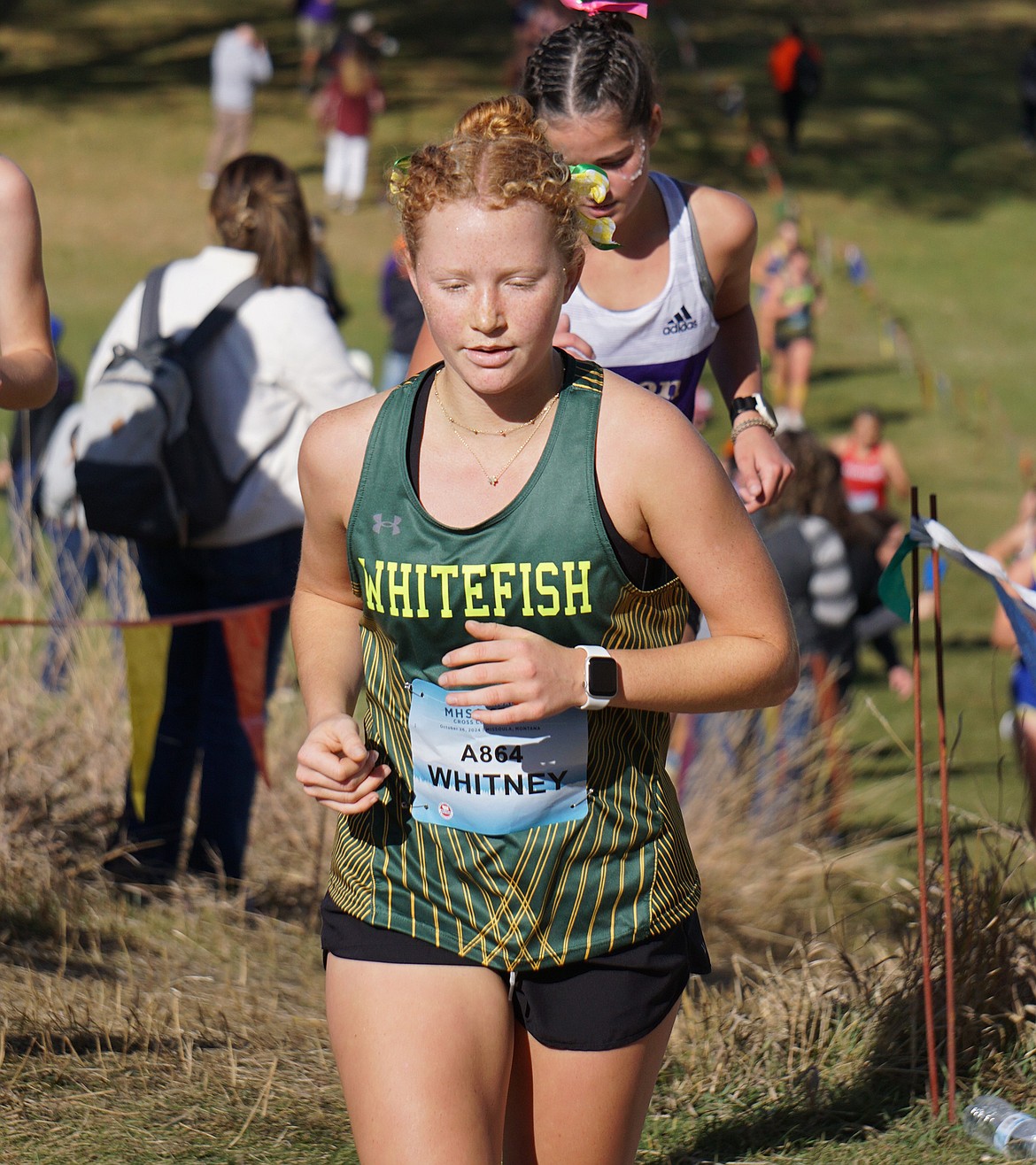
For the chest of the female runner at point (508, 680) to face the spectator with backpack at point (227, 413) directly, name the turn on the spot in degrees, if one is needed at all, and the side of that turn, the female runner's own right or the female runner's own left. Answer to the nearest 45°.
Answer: approximately 180°

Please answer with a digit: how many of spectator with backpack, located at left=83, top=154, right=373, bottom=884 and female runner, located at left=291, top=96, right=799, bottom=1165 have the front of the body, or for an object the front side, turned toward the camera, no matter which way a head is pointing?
1

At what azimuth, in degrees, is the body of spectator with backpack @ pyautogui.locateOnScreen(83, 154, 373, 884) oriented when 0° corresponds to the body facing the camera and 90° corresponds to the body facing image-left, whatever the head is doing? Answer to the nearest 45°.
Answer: approximately 225°

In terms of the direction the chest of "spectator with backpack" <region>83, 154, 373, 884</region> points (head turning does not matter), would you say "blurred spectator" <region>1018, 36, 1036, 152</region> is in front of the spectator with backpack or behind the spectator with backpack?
in front

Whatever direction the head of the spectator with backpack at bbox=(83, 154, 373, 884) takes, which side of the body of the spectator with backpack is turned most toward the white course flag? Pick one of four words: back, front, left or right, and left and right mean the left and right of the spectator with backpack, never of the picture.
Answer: right

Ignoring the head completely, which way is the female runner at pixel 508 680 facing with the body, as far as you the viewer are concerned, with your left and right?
facing the viewer

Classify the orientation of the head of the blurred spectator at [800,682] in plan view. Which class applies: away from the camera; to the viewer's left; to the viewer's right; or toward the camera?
away from the camera

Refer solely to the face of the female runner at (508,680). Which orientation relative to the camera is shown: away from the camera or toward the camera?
toward the camera

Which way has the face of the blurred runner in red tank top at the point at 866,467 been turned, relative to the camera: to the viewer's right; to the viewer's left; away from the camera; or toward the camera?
toward the camera

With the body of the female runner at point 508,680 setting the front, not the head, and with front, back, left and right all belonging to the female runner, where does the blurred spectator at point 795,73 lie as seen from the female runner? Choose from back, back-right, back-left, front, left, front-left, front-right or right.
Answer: back

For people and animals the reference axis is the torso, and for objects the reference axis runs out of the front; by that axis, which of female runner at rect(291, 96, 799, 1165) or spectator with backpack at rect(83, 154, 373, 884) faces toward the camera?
the female runner
